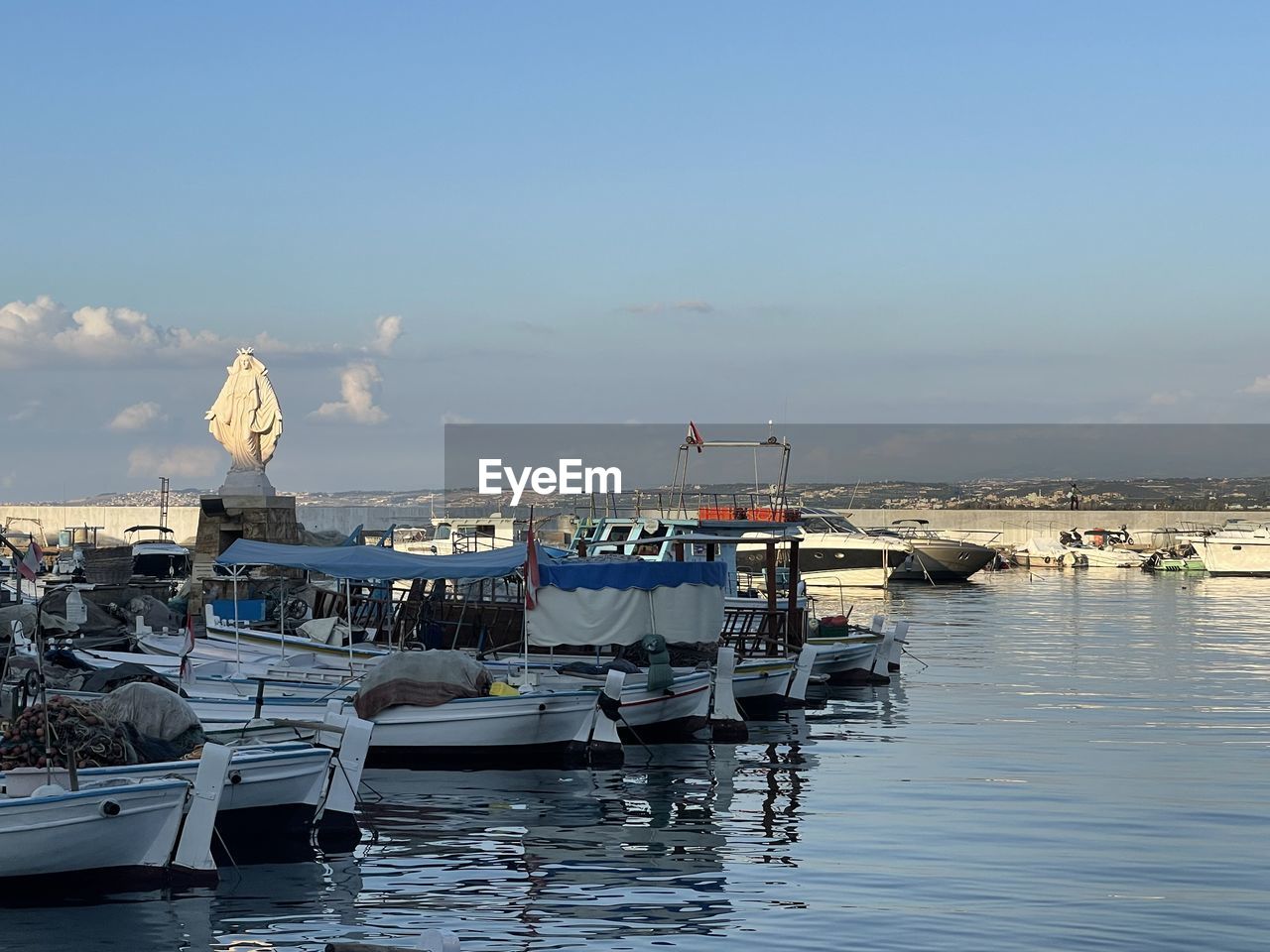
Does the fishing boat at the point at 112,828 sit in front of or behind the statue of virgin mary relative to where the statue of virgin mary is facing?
in front

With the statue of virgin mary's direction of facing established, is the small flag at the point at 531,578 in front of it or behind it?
in front

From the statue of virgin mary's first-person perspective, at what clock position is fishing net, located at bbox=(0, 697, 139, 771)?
The fishing net is roughly at 12 o'clock from the statue of virgin mary.

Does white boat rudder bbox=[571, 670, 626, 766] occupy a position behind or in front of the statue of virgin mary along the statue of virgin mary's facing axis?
in front

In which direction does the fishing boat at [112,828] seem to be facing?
to the viewer's left

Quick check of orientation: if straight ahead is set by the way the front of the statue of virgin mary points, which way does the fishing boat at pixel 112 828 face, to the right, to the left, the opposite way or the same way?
to the right

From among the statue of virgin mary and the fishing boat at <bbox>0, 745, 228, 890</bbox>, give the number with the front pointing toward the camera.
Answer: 1
